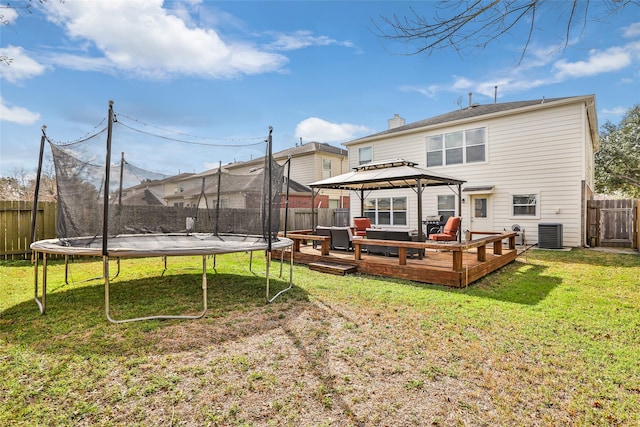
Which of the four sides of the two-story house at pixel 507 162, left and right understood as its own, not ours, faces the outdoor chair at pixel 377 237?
back

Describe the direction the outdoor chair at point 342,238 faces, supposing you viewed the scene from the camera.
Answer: facing away from the viewer and to the right of the viewer

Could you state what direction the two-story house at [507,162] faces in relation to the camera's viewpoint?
facing away from the viewer and to the right of the viewer

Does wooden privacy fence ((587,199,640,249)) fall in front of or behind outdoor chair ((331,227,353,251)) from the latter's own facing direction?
in front

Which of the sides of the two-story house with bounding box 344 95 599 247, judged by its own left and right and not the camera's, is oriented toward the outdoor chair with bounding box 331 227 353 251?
back

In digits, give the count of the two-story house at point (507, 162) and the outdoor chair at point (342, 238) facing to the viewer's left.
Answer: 0

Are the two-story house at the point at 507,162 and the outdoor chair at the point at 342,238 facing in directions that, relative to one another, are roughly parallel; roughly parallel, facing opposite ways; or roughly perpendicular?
roughly parallel
